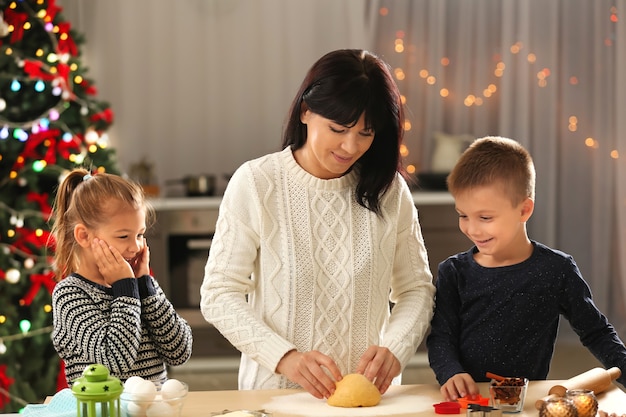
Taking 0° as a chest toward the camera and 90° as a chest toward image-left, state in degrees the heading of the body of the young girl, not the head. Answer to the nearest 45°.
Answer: approximately 315°

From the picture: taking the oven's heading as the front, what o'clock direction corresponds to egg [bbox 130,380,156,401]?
The egg is roughly at 12 o'clock from the oven.

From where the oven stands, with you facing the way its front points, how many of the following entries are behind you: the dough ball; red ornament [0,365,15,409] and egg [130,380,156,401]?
0

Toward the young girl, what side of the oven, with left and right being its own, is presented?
front

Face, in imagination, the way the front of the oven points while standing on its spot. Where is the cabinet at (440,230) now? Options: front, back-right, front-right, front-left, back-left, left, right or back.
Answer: left

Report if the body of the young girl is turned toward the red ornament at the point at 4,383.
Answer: no

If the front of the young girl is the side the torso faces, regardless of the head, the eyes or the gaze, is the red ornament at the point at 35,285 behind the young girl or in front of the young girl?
behind

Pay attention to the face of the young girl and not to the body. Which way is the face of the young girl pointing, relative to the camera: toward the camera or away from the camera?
toward the camera

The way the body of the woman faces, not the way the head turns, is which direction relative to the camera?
toward the camera

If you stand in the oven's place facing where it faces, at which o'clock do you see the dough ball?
The dough ball is roughly at 12 o'clock from the oven.

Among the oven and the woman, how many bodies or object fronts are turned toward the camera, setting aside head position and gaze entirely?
2

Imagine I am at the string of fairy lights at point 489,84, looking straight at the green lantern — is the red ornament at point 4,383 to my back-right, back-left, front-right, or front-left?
front-right

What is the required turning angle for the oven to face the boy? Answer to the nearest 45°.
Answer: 0° — it already faces them

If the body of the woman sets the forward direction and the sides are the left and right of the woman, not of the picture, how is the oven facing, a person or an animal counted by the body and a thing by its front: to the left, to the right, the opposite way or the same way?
the same way
